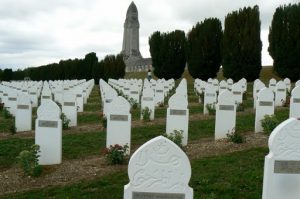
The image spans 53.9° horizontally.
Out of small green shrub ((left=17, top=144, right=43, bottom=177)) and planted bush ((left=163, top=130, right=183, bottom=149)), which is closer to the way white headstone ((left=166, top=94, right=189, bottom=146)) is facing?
the planted bush

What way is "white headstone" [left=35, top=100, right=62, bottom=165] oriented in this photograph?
toward the camera

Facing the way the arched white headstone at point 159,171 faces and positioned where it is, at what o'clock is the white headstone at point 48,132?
The white headstone is roughly at 5 o'clock from the arched white headstone.

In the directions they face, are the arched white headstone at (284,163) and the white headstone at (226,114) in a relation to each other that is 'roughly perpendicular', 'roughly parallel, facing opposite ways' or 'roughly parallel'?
roughly parallel

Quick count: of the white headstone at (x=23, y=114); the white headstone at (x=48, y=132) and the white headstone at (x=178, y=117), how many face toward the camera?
3

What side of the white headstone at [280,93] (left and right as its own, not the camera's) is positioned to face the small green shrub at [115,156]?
front

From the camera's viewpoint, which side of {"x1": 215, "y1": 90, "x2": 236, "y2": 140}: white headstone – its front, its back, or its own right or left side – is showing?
front

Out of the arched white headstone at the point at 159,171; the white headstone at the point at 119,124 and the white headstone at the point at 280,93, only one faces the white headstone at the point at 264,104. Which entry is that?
the white headstone at the point at 280,93

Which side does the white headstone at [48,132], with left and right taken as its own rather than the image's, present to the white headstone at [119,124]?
left

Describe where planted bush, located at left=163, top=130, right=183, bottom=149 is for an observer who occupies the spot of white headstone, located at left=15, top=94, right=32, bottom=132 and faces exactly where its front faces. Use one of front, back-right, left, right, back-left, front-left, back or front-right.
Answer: front-left

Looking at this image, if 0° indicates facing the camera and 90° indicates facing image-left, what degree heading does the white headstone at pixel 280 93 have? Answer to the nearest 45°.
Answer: approximately 0°

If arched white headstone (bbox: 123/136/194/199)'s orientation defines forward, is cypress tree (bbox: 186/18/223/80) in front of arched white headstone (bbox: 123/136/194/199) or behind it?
behind

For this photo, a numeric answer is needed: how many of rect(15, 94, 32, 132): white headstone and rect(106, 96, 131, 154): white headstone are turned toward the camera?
2

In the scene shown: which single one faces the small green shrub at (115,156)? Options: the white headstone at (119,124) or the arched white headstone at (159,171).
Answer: the white headstone

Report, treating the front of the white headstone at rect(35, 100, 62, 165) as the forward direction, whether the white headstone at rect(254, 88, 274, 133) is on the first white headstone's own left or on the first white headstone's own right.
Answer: on the first white headstone's own left

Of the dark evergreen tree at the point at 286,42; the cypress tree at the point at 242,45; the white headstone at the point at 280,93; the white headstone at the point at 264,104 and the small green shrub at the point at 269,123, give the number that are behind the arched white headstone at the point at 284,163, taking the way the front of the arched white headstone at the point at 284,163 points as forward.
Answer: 5

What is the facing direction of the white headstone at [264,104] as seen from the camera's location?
facing the viewer

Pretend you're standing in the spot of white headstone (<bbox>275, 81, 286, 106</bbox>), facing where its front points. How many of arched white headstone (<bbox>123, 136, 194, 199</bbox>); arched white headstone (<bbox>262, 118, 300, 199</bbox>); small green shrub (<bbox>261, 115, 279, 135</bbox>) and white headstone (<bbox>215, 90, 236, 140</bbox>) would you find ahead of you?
4
